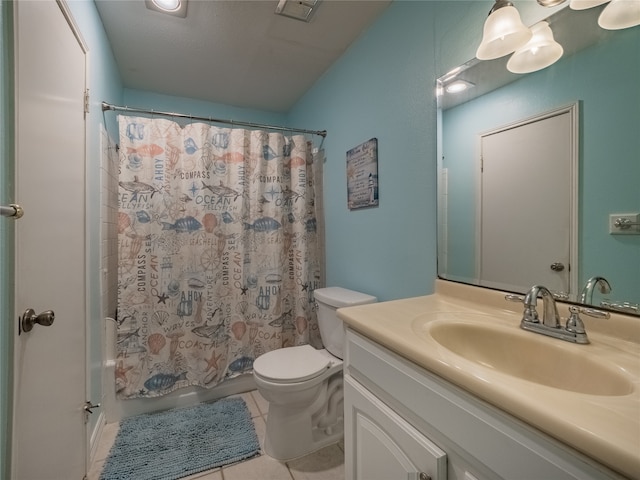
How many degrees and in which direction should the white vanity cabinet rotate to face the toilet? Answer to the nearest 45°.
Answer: approximately 90° to its right

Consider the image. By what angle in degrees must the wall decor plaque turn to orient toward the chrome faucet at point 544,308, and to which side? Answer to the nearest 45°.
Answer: approximately 90° to its left

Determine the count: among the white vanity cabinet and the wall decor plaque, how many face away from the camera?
0

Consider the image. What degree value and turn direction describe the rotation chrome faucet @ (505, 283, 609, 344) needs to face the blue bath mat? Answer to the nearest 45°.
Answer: approximately 45° to its right

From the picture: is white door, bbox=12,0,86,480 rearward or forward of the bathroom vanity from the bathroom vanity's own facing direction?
forward

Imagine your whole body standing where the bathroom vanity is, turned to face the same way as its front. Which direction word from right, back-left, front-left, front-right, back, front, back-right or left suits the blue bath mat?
front-right

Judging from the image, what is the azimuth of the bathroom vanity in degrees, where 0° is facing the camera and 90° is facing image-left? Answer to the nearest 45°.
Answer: approximately 45°

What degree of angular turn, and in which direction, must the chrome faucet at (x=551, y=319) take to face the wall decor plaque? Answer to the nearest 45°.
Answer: approximately 90° to its right

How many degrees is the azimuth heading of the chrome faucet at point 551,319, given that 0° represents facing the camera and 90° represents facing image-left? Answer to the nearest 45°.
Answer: approximately 45°
